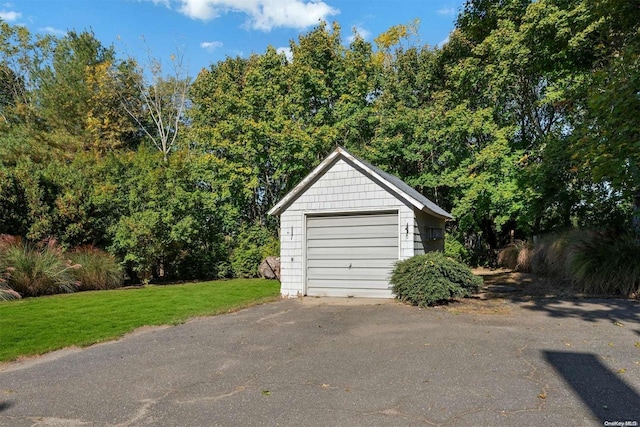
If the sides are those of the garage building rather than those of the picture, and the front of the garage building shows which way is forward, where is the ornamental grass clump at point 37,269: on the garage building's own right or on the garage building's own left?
on the garage building's own right

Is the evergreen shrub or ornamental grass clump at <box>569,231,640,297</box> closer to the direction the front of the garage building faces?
the evergreen shrub

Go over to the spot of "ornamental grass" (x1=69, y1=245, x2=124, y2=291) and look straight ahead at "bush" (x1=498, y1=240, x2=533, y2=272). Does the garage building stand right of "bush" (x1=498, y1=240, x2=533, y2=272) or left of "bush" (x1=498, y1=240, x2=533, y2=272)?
right

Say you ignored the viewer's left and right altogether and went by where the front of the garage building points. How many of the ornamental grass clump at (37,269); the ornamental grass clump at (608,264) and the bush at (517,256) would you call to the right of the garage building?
1

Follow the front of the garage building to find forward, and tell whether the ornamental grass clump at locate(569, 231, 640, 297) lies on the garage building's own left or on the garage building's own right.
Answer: on the garage building's own left

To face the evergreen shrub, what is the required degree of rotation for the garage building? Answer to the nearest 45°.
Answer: approximately 45° to its left

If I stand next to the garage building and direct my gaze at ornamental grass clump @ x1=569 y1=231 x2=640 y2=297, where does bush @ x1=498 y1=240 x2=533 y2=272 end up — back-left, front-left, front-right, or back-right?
front-left

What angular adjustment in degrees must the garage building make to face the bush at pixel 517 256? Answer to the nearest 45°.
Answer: approximately 135° to its left

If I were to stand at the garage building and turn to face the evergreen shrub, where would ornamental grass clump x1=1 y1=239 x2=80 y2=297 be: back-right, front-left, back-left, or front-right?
back-right

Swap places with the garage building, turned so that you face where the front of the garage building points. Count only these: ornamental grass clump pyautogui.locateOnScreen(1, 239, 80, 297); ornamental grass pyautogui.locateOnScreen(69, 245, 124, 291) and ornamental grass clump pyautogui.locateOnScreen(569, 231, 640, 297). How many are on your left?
1

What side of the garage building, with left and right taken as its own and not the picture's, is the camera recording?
front

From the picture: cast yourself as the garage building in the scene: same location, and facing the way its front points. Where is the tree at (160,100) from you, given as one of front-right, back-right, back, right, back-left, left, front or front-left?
back-right

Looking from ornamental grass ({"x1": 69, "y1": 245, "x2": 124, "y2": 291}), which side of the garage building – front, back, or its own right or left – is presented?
right
